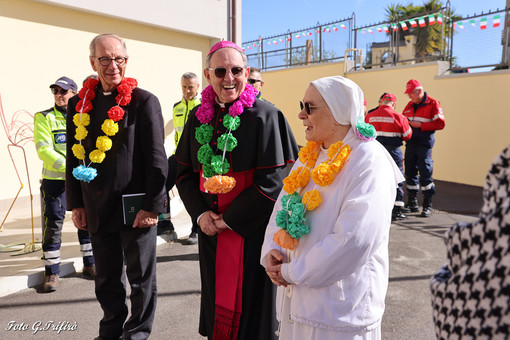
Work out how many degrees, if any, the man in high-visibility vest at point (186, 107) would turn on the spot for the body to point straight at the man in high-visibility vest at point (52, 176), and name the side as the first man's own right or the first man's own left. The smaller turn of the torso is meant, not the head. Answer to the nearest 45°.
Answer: approximately 45° to the first man's own right

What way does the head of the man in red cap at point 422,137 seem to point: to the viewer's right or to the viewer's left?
to the viewer's left

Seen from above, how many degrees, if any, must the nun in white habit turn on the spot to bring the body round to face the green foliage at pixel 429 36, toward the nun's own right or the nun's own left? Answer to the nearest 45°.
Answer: approximately 135° to the nun's own right

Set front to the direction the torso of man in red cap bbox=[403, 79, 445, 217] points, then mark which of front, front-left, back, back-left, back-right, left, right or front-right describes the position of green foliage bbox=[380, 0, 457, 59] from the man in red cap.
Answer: back-right

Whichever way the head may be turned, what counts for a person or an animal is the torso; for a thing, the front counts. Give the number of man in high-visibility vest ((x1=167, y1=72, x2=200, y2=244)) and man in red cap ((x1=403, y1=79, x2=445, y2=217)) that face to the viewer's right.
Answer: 0

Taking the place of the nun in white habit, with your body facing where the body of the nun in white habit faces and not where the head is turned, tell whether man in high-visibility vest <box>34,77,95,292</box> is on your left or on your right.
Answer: on your right

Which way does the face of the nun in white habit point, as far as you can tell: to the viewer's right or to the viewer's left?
to the viewer's left

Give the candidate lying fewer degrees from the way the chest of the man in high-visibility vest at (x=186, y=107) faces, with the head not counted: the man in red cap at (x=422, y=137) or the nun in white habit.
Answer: the nun in white habit
